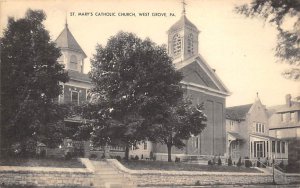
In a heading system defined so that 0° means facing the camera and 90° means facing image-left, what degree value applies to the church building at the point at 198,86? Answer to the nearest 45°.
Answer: approximately 315°

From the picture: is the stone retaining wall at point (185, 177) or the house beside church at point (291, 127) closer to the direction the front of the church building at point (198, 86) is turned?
the stone retaining wall

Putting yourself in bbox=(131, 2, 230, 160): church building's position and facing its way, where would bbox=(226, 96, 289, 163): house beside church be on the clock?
The house beside church is roughly at 9 o'clock from the church building.

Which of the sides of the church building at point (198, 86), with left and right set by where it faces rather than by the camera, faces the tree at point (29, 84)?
right

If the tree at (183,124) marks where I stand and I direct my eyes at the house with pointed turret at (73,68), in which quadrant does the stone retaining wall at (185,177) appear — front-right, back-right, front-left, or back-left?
back-left

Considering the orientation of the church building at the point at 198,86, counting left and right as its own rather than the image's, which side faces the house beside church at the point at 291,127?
left

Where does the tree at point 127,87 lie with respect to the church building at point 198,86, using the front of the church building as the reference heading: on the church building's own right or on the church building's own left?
on the church building's own right

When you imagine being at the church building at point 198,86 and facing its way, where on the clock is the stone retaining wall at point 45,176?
The stone retaining wall is roughly at 2 o'clock from the church building.

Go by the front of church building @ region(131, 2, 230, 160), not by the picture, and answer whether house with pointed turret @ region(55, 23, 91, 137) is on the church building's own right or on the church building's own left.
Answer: on the church building's own right
